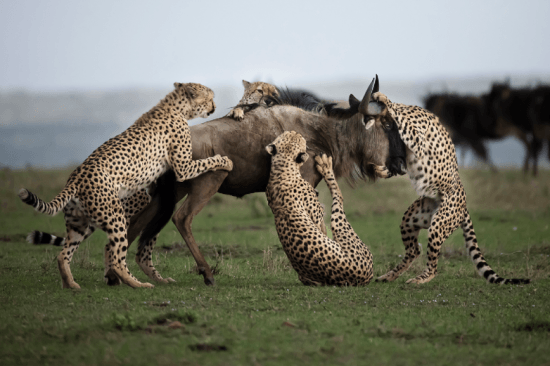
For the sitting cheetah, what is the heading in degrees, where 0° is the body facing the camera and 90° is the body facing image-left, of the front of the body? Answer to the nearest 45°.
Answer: approximately 180°

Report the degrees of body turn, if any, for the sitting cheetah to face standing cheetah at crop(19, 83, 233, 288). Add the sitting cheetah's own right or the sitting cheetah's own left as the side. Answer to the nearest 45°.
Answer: approximately 90° to the sitting cheetah's own left

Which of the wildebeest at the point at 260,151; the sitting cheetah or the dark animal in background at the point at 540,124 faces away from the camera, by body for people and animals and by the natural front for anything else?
the sitting cheetah

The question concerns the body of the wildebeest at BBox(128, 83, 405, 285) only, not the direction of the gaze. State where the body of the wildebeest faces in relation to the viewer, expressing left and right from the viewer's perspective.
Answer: facing to the right of the viewer

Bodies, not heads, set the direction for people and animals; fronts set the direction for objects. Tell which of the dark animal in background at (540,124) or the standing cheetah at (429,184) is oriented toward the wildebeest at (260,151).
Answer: the standing cheetah

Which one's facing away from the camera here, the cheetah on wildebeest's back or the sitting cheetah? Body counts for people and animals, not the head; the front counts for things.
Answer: the sitting cheetah

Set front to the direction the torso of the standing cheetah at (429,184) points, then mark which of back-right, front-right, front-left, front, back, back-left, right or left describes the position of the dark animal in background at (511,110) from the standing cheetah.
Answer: right

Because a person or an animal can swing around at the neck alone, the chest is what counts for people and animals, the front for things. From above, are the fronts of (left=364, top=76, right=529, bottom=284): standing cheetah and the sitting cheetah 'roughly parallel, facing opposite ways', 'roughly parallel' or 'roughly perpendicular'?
roughly perpendicular

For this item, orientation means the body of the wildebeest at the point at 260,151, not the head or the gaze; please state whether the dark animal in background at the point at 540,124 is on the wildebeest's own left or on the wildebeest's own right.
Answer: on the wildebeest's own left

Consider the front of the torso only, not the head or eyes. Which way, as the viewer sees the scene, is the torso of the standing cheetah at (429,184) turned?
to the viewer's left
